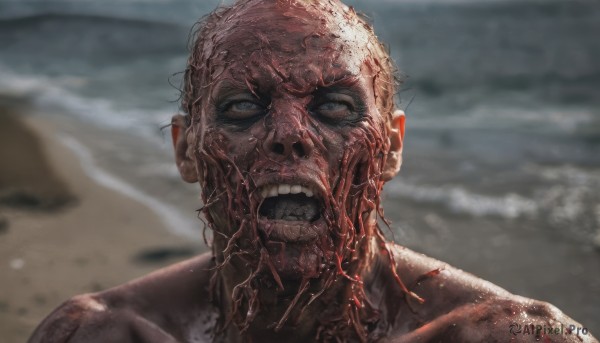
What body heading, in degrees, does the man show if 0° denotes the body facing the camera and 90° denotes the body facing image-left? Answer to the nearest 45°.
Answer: approximately 0°
